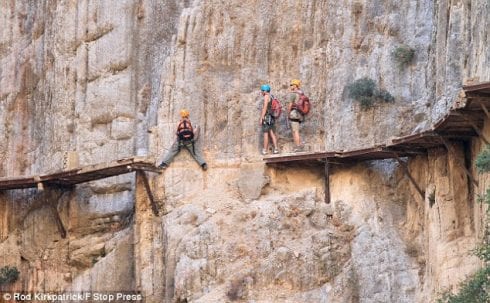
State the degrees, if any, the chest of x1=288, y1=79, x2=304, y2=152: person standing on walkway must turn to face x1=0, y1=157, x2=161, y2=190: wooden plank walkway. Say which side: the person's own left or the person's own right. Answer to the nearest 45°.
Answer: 0° — they already face it

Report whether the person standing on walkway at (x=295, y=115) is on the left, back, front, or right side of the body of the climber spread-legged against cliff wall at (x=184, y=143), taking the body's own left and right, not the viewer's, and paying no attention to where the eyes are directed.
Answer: right

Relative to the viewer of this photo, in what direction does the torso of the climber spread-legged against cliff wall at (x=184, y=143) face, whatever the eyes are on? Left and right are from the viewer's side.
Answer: facing away from the viewer

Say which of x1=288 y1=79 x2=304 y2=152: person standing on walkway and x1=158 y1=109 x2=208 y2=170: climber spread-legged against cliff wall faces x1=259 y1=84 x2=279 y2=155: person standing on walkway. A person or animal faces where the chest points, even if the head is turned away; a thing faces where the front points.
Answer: x1=288 y1=79 x2=304 y2=152: person standing on walkway

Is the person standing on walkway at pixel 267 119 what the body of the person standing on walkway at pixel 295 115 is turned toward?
yes

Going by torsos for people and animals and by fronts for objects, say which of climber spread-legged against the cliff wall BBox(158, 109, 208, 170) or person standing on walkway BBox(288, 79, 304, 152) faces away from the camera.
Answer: the climber spread-legged against the cliff wall

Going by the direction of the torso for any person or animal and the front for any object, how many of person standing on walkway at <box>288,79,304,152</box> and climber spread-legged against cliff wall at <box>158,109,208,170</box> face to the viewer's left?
1

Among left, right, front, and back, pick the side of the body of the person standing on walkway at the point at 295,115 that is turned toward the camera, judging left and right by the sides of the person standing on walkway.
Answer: left

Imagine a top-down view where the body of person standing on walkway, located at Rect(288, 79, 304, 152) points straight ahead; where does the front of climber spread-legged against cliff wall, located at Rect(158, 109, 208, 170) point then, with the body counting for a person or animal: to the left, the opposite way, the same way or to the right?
to the right

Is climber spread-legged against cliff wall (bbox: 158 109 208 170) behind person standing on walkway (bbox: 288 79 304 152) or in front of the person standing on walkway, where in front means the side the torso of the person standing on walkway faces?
in front
